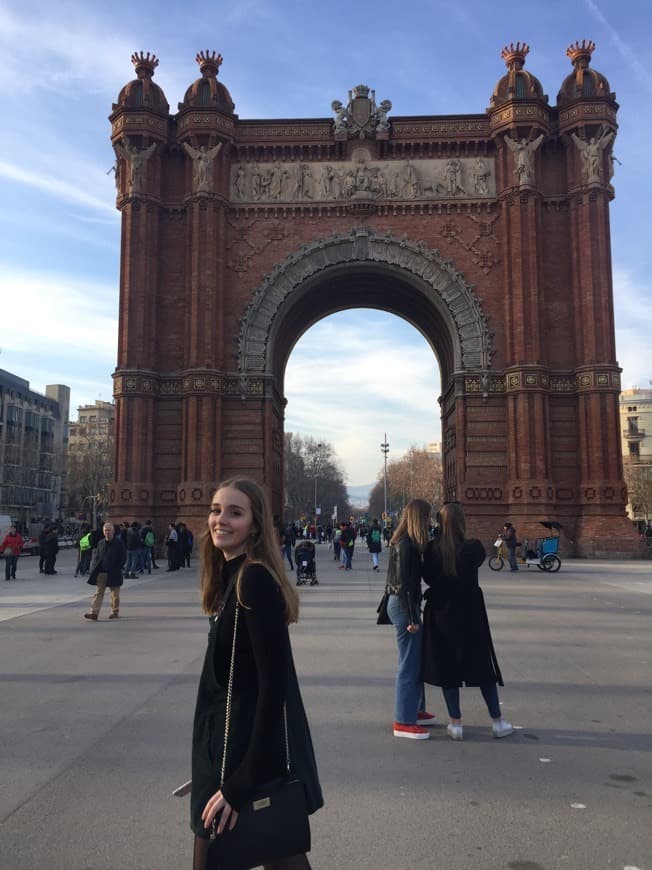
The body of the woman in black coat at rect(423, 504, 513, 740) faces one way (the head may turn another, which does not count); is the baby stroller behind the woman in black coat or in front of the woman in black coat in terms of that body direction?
in front

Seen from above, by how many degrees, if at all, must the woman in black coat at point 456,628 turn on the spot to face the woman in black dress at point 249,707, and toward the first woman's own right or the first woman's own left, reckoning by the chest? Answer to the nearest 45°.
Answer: approximately 180°

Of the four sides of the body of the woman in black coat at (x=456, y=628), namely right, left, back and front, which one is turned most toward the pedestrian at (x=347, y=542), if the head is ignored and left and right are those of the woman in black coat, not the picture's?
front

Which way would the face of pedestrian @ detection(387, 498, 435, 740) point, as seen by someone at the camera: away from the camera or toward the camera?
away from the camera

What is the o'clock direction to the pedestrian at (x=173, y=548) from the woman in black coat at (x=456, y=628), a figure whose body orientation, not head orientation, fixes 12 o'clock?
The pedestrian is roughly at 11 o'clock from the woman in black coat.

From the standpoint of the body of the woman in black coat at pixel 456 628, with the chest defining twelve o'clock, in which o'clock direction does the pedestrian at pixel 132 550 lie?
The pedestrian is roughly at 11 o'clock from the woman in black coat.

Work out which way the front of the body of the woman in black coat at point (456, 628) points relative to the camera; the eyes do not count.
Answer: away from the camera

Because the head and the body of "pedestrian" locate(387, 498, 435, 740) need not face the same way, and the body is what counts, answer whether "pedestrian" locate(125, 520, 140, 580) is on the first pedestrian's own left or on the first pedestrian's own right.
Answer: on the first pedestrian's own left

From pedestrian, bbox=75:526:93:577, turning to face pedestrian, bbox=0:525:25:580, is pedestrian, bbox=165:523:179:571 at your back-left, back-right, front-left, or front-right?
back-right
